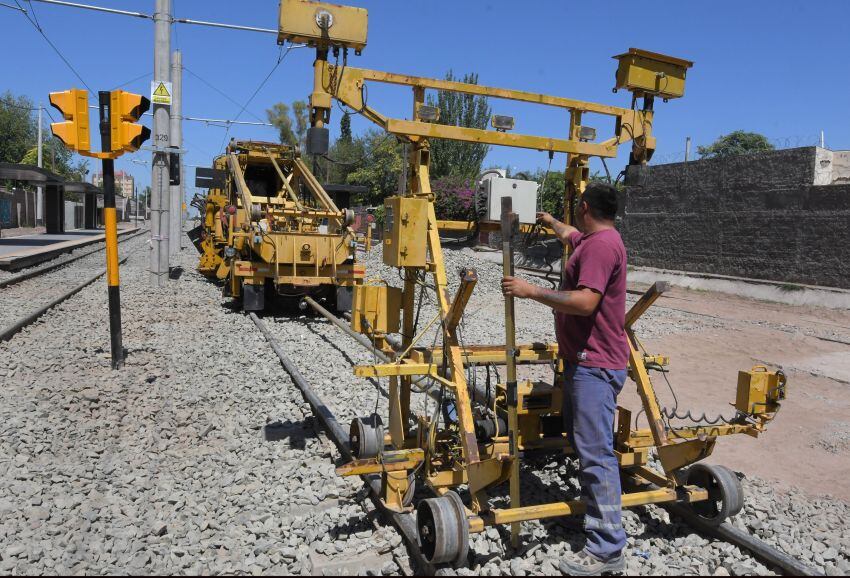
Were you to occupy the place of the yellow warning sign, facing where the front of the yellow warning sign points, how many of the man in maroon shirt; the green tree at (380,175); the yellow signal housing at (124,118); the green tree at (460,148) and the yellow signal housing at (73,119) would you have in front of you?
3

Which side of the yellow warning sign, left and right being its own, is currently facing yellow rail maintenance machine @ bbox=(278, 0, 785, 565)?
front

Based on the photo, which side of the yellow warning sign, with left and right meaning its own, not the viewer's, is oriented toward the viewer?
front

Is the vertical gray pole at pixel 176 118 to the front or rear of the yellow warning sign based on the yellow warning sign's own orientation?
to the rear

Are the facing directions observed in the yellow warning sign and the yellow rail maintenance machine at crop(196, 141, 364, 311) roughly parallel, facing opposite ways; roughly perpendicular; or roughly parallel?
roughly parallel

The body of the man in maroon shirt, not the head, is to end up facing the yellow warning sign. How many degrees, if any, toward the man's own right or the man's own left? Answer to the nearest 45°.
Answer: approximately 45° to the man's own right

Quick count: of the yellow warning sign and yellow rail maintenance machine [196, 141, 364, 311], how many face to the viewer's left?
0

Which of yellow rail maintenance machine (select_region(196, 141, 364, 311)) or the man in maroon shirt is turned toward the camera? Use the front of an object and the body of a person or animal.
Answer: the yellow rail maintenance machine

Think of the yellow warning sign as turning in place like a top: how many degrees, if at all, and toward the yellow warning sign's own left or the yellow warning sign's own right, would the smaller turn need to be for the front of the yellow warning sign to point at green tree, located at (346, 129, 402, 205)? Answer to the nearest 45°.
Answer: approximately 135° to the yellow warning sign's own left

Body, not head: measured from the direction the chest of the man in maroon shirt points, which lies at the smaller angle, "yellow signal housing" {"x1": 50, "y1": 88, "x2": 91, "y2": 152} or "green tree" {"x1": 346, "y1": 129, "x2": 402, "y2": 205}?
the yellow signal housing

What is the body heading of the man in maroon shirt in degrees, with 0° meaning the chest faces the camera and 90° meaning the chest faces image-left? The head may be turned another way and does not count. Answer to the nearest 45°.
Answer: approximately 90°

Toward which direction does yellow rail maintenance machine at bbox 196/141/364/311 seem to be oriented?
toward the camera

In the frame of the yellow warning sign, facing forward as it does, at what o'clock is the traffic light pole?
The traffic light pole is roughly at 12 o'clock from the yellow warning sign.

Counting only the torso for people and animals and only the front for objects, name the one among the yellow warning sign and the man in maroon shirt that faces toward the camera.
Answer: the yellow warning sign

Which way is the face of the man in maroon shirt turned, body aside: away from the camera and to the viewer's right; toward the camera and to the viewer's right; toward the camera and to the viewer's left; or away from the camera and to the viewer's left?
away from the camera and to the viewer's left

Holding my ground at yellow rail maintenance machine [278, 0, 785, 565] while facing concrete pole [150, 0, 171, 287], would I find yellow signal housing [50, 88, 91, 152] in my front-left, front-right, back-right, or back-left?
front-left

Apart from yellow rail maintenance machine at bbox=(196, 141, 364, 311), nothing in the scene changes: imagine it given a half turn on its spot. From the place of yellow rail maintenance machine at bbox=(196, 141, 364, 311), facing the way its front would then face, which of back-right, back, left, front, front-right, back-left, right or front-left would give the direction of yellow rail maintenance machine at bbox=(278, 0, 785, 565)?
back
